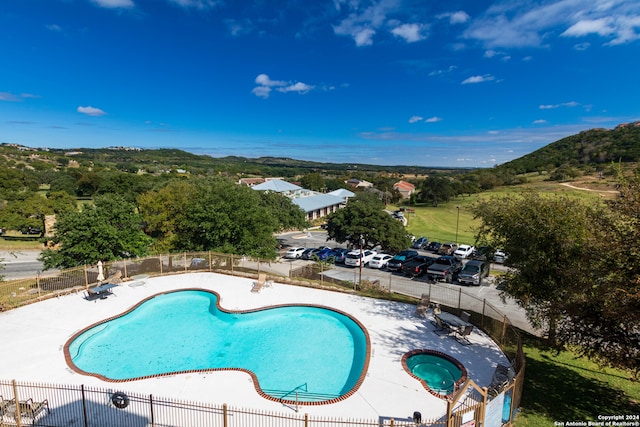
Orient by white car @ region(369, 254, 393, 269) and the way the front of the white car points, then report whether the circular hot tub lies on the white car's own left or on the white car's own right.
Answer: on the white car's own right

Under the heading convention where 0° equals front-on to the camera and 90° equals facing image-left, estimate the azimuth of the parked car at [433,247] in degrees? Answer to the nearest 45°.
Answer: approximately 45°

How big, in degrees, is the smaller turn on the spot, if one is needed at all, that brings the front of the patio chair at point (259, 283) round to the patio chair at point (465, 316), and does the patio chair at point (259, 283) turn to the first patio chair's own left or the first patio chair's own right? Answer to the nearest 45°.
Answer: approximately 90° to the first patio chair's own left

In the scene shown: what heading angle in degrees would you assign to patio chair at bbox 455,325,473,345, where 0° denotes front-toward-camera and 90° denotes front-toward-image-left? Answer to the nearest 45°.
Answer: approximately 45°

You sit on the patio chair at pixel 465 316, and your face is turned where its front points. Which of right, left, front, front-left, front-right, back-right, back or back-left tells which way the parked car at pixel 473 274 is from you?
back-right
